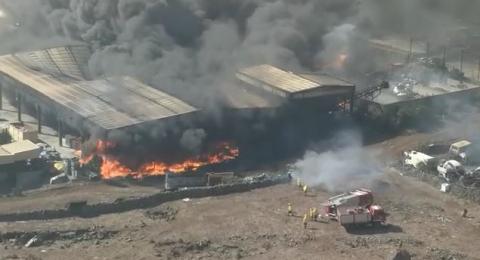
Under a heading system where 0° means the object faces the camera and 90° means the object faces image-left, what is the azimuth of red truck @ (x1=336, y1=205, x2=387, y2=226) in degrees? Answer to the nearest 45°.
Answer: approximately 270°

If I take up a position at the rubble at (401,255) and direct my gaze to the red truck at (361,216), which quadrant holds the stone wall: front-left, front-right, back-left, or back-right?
front-left

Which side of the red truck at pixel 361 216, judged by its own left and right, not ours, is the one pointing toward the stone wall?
back

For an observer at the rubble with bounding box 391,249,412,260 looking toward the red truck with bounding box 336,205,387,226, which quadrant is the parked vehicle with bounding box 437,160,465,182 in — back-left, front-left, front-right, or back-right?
front-right

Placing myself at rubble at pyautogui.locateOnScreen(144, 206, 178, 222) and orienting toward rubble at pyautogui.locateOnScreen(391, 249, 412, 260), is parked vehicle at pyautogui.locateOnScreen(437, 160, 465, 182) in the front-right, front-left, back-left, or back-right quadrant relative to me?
front-left

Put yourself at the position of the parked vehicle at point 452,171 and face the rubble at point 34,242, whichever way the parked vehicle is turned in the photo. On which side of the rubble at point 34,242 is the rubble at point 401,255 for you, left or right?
left

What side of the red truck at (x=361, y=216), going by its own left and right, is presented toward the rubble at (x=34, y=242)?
back

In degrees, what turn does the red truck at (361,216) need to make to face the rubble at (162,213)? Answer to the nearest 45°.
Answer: approximately 180°

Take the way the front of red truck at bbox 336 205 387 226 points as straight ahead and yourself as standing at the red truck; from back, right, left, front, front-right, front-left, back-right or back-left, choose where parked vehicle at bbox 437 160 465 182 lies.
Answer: front-left

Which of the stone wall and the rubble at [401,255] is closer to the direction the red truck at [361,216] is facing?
the rubble
